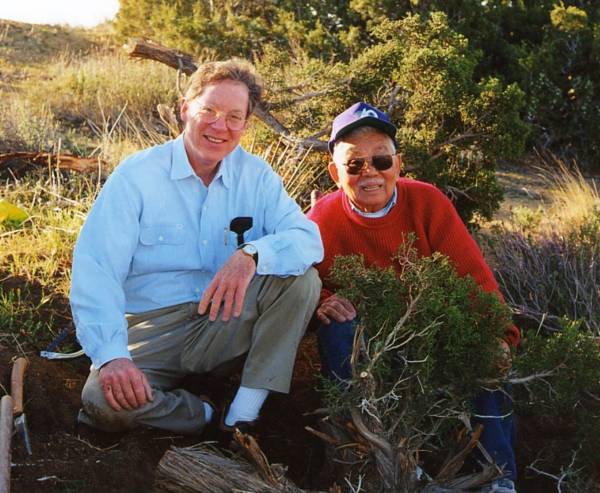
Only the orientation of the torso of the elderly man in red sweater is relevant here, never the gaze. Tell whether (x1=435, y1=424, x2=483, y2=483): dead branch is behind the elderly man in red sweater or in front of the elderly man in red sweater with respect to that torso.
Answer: in front

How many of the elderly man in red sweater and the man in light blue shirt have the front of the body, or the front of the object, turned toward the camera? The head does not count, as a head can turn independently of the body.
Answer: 2

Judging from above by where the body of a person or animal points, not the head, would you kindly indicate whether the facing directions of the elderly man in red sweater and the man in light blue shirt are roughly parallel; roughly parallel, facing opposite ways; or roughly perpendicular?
roughly parallel

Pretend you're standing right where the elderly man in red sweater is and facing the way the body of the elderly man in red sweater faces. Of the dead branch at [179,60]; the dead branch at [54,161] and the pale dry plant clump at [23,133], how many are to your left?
0

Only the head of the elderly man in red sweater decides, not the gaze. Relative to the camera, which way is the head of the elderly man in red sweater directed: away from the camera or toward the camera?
toward the camera

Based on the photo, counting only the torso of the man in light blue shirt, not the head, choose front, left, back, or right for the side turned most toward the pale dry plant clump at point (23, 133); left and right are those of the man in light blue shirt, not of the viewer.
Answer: back

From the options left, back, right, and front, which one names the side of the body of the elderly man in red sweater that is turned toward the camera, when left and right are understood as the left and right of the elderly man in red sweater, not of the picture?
front

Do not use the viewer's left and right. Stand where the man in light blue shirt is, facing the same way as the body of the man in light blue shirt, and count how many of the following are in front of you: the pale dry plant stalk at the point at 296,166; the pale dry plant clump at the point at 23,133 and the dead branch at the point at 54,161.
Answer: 0

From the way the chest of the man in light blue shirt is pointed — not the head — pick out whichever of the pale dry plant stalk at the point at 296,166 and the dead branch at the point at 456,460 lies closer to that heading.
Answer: the dead branch

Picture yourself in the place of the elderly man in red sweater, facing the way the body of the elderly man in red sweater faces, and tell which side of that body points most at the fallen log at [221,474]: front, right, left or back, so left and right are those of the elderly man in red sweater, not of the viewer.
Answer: front

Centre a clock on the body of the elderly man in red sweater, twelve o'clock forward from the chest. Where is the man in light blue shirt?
The man in light blue shirt is roughly at 2 o'clock from the elderly man in red sweater.

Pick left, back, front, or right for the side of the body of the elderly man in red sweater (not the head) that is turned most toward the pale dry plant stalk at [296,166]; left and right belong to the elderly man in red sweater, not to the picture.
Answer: back

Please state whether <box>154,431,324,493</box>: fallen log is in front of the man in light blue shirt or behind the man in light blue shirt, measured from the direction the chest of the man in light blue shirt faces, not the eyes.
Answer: in front

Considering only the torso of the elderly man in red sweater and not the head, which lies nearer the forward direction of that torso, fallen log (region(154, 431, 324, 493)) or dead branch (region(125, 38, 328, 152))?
the fallen log

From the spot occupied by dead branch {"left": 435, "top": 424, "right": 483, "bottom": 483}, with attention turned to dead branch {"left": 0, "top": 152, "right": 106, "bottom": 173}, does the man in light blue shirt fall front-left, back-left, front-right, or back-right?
front-left

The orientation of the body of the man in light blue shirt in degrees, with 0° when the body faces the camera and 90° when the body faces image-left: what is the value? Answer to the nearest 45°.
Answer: approximately 0°

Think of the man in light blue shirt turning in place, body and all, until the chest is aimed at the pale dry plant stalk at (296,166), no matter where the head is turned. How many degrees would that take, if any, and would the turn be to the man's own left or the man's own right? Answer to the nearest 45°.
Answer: approximately 180°

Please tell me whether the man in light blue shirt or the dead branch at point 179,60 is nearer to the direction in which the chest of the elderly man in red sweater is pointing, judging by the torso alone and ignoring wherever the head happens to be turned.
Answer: the man in light blue shirt
